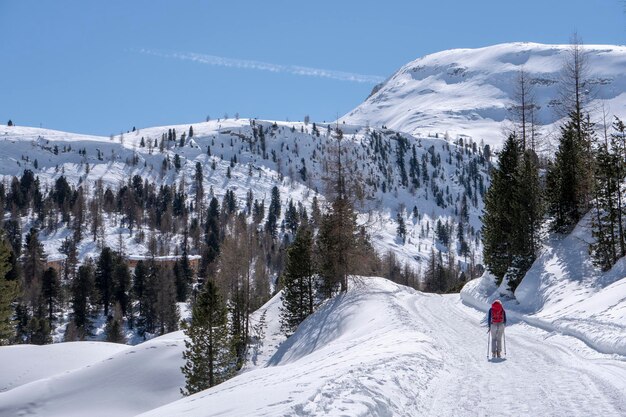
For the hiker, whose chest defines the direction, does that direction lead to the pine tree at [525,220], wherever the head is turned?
yes

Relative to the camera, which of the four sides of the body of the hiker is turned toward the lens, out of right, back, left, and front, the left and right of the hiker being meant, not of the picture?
back

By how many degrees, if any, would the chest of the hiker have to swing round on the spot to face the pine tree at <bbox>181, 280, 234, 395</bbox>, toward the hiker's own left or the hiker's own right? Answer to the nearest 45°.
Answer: approximately 45° to the hiker's own left

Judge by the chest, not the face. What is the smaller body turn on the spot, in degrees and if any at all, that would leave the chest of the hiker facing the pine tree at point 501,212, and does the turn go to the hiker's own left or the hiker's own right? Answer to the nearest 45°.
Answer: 0° — they already face it

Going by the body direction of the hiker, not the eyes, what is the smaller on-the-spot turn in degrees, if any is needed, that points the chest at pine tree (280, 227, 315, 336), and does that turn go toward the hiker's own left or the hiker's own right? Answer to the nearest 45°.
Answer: approximately 45° to the hiker's own left
